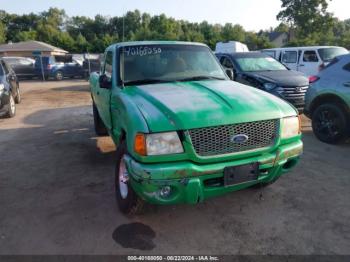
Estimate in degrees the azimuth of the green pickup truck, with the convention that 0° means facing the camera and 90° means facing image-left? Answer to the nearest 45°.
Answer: approximately 315°

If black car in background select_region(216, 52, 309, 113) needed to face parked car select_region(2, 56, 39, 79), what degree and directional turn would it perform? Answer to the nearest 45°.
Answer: approximately 180°

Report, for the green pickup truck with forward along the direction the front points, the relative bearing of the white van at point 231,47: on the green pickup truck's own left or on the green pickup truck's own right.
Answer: on the green pickup truck's own left
